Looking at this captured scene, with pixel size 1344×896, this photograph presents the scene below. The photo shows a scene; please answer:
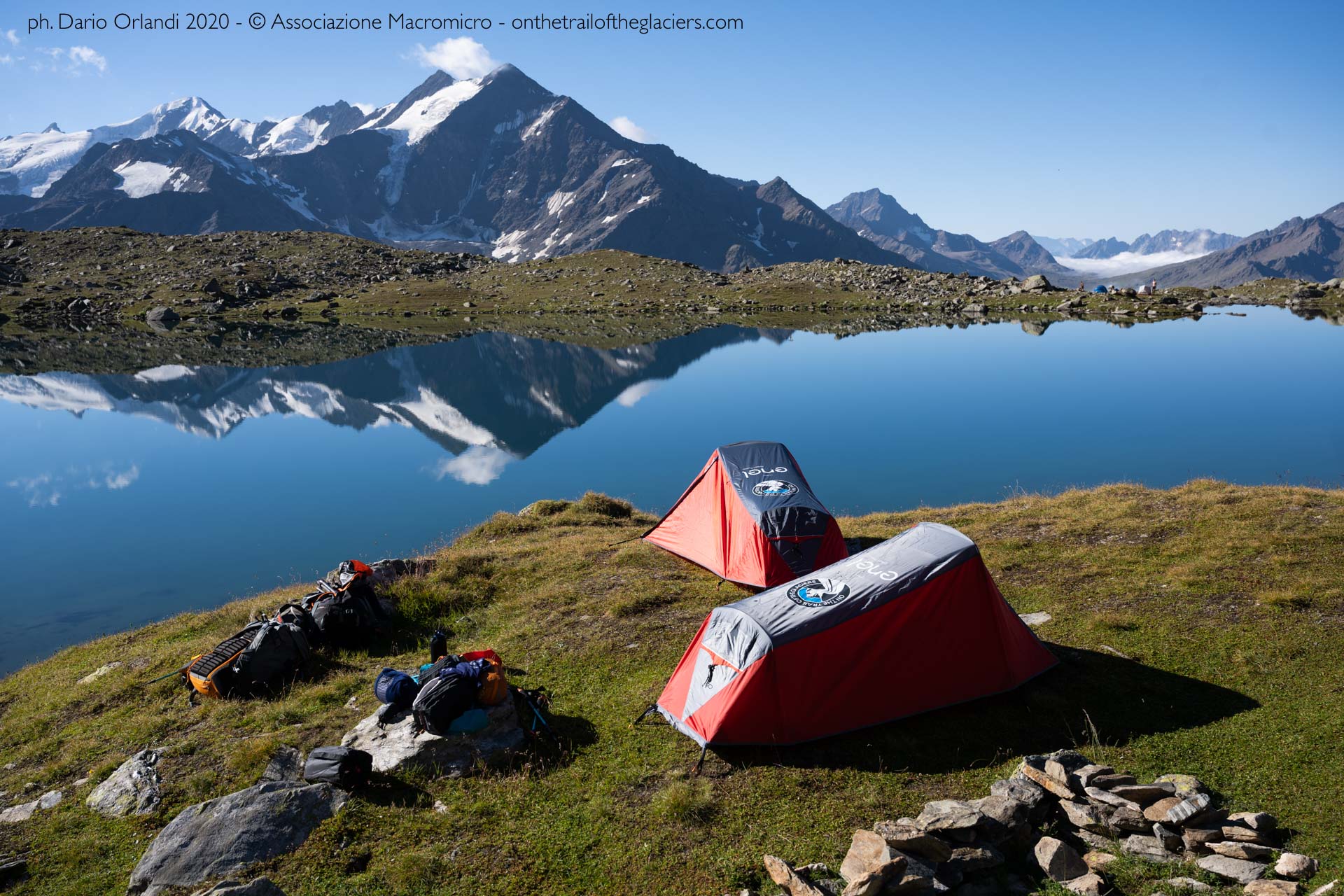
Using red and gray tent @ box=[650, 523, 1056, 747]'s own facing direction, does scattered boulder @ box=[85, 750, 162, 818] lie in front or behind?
in front

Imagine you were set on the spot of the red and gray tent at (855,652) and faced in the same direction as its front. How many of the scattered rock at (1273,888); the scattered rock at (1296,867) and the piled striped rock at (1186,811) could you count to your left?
3

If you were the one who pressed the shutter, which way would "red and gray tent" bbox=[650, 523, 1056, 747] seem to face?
facing the viewer and to the left of the viewer

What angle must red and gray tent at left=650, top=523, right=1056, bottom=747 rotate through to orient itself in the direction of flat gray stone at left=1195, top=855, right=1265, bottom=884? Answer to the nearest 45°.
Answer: approximately 90° to its left

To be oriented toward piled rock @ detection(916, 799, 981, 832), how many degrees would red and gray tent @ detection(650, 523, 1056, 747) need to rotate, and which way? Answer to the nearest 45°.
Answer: approximately 45° to its left

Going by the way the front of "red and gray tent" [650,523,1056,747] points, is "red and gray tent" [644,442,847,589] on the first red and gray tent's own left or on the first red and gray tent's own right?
on the first red and gray tent's own right

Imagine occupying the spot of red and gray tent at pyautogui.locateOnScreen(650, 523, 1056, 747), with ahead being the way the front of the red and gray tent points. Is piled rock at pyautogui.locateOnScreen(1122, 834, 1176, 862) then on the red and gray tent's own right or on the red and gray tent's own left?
on the red and gray tent's own left

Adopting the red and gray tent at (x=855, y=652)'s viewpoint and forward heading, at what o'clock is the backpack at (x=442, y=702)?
The backpack is roughly at 1 o'clock from the red and gray tent.

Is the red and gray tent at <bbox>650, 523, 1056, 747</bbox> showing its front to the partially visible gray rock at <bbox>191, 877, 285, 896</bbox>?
yes

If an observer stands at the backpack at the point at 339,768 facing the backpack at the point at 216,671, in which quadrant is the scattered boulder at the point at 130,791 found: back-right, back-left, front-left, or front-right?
front-left

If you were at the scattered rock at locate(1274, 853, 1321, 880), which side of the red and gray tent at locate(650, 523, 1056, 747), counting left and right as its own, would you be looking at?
left

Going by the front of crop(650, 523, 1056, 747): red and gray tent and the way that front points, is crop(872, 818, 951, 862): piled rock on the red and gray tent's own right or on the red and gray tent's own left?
on the red and gray tent's own left

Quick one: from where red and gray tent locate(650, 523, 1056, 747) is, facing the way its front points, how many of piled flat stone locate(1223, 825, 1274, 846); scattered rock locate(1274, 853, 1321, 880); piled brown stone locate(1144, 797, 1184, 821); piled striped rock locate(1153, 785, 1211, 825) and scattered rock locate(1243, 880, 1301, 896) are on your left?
5

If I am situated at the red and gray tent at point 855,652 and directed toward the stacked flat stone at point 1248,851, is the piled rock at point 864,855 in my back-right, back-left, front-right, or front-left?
front-right
